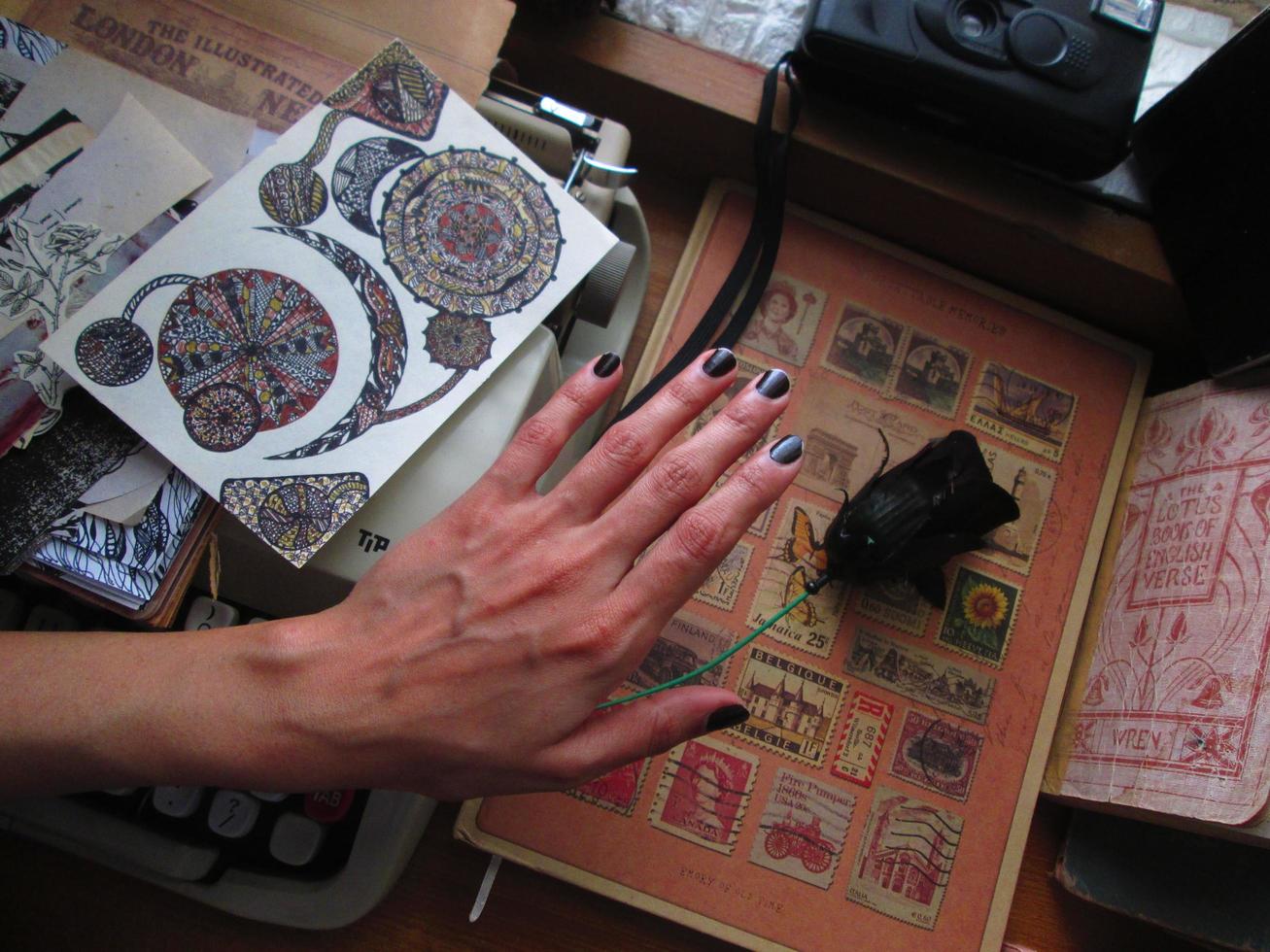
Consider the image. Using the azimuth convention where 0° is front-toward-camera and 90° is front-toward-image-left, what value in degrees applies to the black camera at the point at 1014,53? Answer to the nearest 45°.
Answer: approximately 0°
